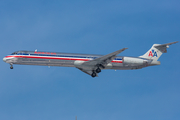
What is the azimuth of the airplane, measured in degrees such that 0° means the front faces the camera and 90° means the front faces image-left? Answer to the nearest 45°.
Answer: approximately 90°
